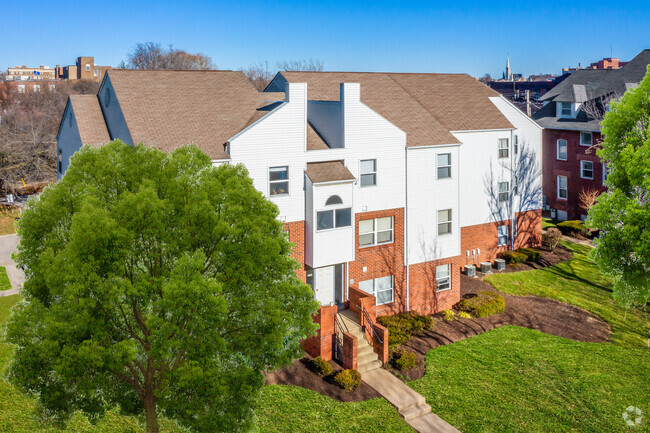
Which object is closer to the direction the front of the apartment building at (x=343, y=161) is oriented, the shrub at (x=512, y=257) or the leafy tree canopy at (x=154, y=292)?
the leafy tree canopy

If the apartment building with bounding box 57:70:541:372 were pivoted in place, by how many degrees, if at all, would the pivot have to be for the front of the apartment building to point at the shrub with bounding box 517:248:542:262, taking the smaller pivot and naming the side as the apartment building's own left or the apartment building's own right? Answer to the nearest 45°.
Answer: approximately 135° to the apartment building's own left

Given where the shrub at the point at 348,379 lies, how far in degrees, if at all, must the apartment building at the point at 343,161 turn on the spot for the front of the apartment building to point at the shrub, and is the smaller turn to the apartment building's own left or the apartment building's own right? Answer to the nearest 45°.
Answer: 0° — it already faces it

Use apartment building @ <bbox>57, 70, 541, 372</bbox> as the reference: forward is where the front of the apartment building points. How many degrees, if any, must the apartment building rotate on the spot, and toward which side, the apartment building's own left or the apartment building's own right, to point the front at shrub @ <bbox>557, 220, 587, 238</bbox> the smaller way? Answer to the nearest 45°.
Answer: approximately 135° to the apartment building's own left

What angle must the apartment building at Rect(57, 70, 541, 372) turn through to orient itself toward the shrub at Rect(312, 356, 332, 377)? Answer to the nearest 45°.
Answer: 0° — it already faces it

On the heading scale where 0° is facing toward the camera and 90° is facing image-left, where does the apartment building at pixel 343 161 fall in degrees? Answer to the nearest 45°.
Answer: approximately 0°
